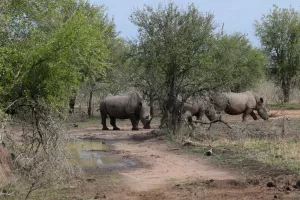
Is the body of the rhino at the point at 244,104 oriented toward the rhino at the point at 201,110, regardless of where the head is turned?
no

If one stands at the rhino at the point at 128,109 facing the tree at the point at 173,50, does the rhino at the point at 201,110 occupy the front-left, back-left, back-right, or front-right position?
front-left

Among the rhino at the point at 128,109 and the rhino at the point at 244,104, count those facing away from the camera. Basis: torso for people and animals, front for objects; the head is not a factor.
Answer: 0

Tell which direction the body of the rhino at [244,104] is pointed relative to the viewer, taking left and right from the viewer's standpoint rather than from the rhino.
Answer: facing to the right of the viewer

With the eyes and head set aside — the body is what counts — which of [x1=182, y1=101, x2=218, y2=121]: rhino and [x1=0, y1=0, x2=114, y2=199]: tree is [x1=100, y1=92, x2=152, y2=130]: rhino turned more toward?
the rhino

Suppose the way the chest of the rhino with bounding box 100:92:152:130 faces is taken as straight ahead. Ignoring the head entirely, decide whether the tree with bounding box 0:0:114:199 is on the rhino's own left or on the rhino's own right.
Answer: on the rhino's own right

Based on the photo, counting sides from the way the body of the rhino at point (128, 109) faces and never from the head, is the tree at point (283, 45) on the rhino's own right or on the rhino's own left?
on the rhino's own left

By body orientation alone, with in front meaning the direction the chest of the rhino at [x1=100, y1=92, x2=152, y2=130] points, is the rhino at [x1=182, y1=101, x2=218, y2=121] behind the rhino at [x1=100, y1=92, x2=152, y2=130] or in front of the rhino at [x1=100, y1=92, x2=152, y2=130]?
in front

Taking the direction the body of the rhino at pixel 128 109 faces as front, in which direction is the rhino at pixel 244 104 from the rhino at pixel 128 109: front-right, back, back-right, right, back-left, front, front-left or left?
front-left

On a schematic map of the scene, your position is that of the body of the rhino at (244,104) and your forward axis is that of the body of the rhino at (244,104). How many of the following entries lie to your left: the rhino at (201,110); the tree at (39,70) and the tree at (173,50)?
0

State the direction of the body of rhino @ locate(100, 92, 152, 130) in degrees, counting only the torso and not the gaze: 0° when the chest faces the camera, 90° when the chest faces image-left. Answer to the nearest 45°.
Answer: approximately 315°

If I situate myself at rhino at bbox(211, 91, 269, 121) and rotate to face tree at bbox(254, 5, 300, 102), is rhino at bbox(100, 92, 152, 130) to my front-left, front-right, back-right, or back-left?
back-left

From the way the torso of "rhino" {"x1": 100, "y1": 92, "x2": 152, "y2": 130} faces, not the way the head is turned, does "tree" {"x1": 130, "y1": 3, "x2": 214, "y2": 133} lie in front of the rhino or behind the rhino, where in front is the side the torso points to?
in front
